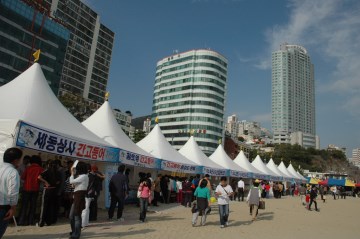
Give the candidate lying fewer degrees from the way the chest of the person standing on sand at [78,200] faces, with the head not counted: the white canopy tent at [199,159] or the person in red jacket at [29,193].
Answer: the person in red jacket

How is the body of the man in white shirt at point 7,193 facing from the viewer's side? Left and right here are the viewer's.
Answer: facing away from the viewer and to the right of the viewer

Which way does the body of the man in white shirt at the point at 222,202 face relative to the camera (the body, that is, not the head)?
toward the camera

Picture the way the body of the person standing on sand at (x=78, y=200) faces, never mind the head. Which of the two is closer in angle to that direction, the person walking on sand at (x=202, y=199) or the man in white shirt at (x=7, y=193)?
the man in white shirt

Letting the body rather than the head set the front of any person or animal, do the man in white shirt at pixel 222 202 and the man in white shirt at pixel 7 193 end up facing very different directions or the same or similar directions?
very different directions

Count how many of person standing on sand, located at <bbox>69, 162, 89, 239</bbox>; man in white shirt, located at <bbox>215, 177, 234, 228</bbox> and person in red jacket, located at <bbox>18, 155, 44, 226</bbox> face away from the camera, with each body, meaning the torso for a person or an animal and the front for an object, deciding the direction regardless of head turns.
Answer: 1

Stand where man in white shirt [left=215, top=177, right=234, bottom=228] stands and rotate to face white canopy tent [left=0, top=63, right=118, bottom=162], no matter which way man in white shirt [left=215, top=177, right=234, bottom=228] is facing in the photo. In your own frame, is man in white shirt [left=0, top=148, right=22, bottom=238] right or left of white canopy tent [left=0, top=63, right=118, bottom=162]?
left

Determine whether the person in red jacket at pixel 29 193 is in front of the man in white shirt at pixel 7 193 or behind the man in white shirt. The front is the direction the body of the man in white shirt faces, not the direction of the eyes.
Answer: in front

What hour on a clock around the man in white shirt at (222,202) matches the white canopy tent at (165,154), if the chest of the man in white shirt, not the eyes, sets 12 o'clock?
The white canopy tent is roughly at 5 o'clock from the man in white shirt.

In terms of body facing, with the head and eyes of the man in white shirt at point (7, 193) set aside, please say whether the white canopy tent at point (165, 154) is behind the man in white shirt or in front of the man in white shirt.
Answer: in front

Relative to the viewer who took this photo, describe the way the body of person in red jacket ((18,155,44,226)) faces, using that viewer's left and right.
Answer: facing away from the viewer

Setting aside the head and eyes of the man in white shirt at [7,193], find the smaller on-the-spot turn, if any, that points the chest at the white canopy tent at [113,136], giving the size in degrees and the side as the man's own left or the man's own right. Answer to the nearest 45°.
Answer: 0° — they already face it
